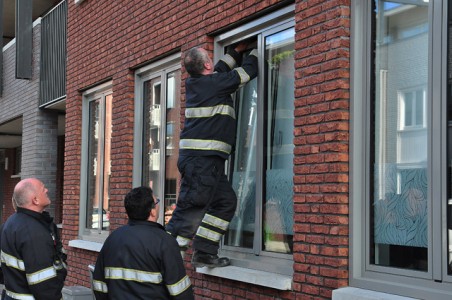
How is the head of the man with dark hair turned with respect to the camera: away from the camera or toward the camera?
away from the camera

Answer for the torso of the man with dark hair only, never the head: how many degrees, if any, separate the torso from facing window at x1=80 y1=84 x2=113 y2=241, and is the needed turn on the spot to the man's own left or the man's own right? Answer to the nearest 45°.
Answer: approximately 45° to the man's own left

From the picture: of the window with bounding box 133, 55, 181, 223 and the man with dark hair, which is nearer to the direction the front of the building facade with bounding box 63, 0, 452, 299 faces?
the man with dark hair

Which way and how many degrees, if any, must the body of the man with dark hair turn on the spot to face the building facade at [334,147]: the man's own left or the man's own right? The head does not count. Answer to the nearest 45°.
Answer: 0° — they already face it

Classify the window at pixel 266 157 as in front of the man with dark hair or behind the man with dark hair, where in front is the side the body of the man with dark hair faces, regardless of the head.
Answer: in front

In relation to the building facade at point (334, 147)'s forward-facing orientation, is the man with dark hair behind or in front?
in front

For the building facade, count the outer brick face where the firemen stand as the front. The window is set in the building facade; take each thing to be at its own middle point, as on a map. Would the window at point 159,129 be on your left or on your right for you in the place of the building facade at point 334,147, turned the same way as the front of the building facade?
on your right

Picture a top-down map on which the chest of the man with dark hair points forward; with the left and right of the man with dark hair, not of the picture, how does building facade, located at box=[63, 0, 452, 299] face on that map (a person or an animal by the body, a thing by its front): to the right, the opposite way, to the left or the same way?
the opposite way

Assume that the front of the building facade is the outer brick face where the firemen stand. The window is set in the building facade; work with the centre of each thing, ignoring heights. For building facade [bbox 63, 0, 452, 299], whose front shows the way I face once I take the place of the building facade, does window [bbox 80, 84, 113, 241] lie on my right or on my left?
on my right

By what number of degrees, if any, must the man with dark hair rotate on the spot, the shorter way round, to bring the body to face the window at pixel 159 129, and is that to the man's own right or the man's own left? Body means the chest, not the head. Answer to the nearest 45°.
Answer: approximately 45° to the man's own left

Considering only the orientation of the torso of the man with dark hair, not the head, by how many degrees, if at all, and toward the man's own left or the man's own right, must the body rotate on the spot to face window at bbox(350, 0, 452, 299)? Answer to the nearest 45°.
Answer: approximately 45° to the man's own right

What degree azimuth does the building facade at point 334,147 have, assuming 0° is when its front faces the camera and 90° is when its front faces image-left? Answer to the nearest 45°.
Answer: approximately 45°

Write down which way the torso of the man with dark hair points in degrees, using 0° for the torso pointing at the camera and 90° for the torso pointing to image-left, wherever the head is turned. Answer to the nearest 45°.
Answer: approximately 225°

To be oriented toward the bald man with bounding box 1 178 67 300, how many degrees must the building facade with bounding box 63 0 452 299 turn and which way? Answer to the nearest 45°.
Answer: approximately 45° to its right
